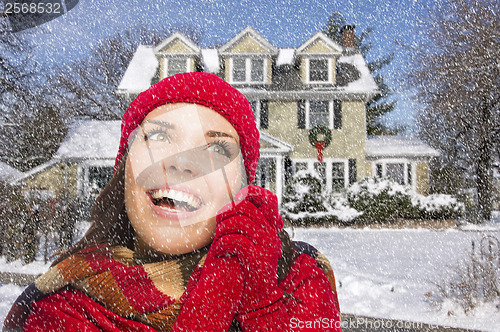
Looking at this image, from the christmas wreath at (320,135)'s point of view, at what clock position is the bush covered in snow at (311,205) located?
The bush covered in snow is roughly at 12 o'clock from the christmas wreath.

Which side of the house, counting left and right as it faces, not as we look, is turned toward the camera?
front

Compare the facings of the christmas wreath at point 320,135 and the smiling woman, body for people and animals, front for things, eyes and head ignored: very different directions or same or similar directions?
same or similar directions

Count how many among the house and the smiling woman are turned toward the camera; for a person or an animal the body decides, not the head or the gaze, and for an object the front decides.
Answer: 2

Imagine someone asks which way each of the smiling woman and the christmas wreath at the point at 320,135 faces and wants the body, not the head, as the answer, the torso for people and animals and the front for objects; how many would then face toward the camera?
2

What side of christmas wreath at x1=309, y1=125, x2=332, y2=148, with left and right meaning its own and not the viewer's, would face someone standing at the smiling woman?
front

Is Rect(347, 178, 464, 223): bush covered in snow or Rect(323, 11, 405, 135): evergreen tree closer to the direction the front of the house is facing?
the bush covered in snow

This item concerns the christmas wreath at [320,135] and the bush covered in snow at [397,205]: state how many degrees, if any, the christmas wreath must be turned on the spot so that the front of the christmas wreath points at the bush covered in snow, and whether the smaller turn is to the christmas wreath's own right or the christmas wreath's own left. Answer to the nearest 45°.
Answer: approximately 45° to the christmas wreath's own left

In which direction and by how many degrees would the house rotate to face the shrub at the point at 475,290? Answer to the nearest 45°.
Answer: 0° — it already faces it

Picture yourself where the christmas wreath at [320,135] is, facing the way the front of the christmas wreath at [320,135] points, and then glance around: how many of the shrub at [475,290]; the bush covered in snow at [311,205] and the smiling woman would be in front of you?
3

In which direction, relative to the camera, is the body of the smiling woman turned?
toward the camera

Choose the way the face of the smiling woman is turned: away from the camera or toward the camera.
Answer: toward the camera
